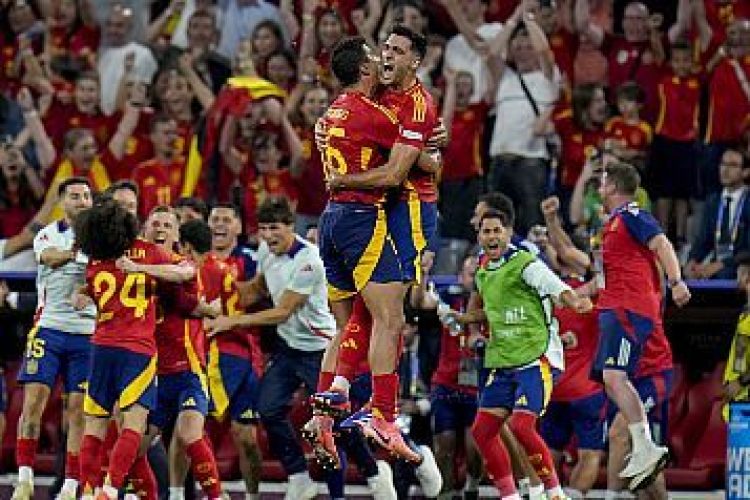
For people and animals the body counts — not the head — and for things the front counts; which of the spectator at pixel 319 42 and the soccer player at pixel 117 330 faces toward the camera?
the spectator

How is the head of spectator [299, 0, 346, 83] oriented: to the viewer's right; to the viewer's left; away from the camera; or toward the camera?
toward the camera

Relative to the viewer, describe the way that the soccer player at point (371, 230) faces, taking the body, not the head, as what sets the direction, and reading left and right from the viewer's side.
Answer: facing away from the viewer and to the right of the viewer

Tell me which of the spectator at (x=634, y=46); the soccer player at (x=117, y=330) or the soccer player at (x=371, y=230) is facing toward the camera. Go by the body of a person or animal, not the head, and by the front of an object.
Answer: the spectator

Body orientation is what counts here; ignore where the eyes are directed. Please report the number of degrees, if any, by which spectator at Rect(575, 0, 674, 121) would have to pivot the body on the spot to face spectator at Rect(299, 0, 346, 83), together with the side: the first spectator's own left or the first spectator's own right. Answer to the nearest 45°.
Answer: approximately 90° to the first spectator's own right

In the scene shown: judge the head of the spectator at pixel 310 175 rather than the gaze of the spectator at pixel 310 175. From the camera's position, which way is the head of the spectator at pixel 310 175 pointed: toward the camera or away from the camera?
toward the camera

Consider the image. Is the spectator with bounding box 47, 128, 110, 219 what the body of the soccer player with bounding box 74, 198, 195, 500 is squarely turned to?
yes

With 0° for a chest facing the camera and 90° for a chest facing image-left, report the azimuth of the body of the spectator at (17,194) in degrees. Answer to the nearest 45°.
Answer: approximately 0°

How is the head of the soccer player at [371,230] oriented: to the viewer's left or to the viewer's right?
to the viewer's right

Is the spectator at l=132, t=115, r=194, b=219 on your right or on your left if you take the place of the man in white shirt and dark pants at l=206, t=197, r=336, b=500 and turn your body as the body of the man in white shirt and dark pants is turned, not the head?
on your right

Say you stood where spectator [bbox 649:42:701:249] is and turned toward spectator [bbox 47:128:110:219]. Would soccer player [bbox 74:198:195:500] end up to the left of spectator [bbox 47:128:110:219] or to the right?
left

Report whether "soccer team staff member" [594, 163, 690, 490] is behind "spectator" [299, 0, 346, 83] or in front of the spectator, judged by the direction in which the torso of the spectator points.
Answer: in front

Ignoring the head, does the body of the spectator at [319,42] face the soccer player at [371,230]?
yes

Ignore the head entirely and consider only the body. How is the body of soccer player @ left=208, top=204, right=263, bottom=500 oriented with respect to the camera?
toward the camera

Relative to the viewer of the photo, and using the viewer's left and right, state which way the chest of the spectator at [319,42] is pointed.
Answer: facing the viewer

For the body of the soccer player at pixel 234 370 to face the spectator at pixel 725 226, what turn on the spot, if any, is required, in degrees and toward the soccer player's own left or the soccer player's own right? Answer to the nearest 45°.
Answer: approximately 90° to the soccer player's own left

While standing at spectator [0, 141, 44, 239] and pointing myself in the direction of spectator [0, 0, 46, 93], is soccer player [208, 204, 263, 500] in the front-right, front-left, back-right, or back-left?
back-right

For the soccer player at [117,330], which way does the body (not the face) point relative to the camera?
away from the camera
